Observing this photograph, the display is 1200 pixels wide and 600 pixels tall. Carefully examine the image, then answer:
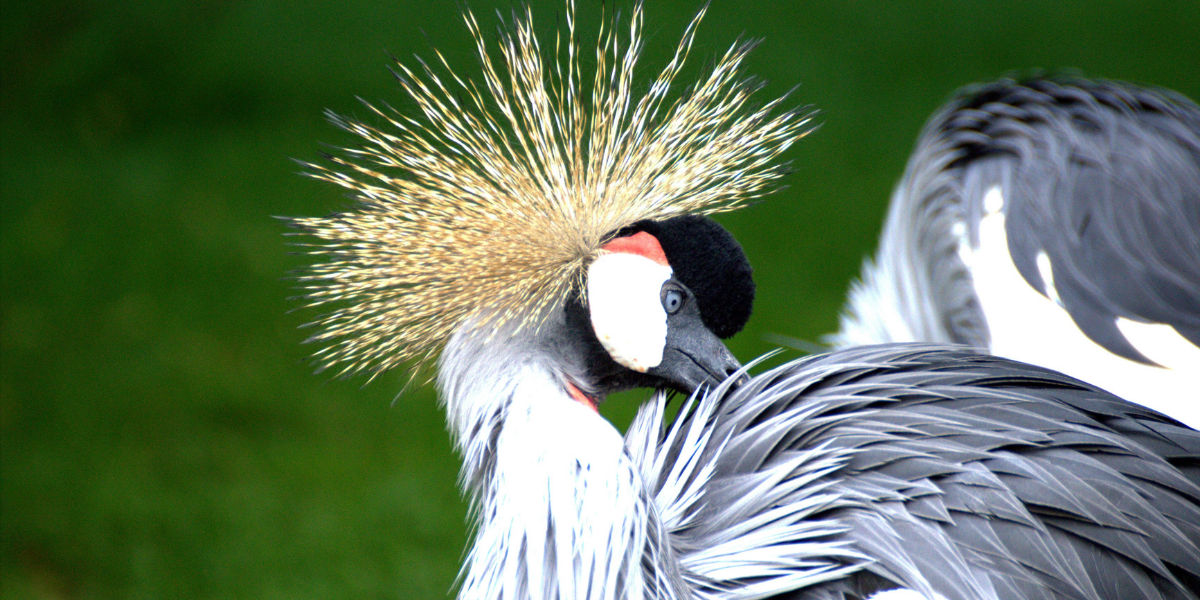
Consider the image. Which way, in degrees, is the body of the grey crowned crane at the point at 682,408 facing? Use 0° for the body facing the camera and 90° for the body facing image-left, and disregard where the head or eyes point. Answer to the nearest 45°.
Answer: approximately 90°

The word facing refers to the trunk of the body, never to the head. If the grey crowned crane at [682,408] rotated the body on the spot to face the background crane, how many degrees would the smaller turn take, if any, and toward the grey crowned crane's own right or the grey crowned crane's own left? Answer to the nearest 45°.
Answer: approximately 135° to the grey crowned crane's own right
